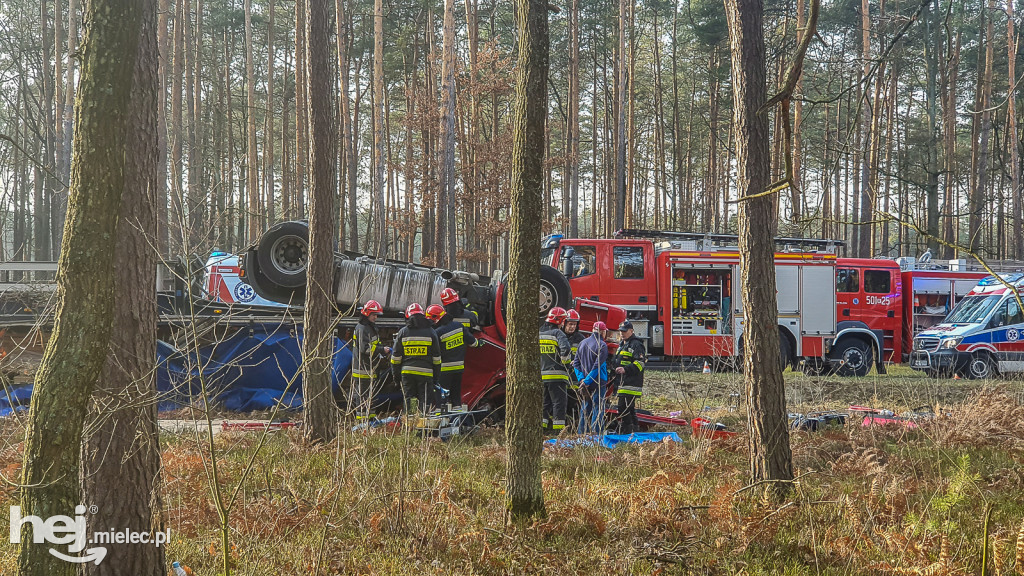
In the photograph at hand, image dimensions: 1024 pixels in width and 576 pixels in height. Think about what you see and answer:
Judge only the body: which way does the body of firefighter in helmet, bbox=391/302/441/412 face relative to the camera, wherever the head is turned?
away from the camera

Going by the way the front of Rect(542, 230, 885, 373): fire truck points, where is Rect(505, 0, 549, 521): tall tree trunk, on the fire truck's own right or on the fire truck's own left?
on the fire truck's own left

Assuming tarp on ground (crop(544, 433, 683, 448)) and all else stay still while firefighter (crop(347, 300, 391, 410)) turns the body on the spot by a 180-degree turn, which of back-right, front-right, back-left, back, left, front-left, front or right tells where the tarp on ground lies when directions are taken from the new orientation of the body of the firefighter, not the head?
back-left

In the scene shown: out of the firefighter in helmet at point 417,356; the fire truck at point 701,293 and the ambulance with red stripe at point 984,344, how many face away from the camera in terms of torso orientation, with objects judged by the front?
1

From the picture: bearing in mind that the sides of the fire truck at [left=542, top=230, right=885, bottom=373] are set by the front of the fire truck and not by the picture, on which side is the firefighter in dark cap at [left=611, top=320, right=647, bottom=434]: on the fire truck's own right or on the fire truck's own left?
on the fire truck's own left

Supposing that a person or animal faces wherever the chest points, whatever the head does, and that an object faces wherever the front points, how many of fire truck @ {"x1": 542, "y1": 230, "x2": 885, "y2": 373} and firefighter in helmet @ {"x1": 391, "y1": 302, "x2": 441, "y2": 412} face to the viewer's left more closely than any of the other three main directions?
1

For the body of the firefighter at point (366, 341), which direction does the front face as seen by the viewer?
to the viewer's right

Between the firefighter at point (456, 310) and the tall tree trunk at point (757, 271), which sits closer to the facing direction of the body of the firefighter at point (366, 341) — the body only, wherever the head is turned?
the firefighter

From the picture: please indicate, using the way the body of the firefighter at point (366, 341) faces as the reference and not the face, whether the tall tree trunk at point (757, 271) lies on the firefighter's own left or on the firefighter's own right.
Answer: on the firefighter's own right

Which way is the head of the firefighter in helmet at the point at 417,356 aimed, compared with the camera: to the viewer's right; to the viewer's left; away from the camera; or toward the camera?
away from the camera

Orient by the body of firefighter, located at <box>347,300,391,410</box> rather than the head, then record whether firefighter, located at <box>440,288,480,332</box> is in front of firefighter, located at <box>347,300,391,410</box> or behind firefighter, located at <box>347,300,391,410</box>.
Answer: in front

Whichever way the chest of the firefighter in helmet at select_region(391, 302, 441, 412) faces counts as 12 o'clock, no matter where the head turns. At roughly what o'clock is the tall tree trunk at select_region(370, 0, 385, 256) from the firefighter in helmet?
The tall tree trunk is roughly at 12 o'clock from the firefighter in helmet.

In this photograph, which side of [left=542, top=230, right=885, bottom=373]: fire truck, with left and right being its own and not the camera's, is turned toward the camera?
left

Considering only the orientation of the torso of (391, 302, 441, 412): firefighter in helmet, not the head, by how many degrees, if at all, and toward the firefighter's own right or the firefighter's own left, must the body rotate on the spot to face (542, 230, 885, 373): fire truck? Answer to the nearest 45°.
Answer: approximately 45° to the firefighter's own right

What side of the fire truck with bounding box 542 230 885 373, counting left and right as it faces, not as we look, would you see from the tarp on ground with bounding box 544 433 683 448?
left
